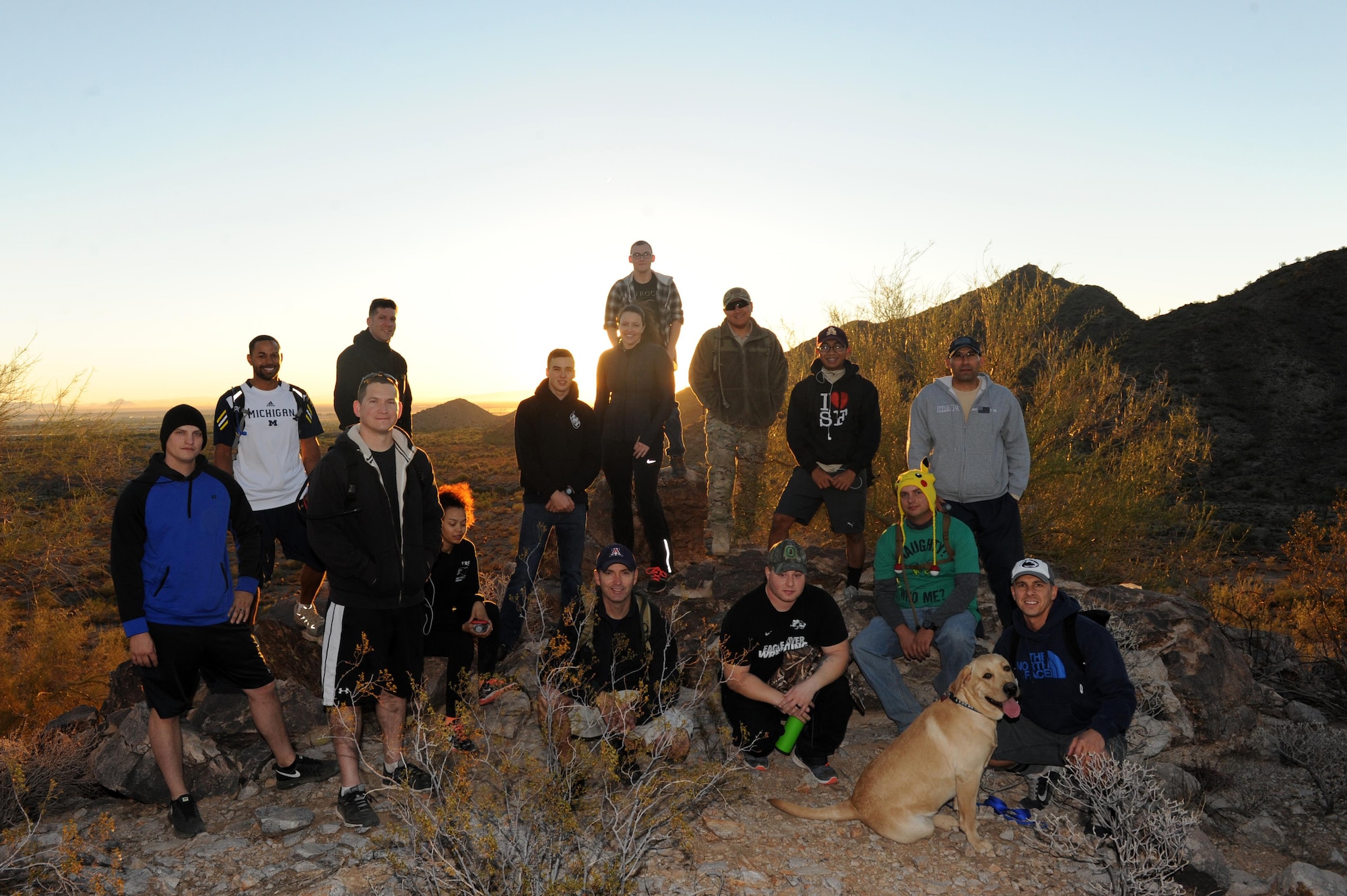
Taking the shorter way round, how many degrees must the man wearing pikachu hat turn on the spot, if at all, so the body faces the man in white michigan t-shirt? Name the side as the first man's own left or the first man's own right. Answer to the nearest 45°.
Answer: approximately 90° to the first man's own right

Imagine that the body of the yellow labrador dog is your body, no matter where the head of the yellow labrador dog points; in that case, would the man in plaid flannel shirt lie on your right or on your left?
on your left

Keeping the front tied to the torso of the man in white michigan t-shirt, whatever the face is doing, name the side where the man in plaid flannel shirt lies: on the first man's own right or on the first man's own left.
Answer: on the first man's own left

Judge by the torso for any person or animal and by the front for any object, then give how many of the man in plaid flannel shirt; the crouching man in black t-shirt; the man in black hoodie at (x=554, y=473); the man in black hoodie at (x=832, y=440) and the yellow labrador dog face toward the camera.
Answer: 4

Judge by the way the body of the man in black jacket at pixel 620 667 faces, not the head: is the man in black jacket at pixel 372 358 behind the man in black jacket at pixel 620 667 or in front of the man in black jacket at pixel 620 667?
behind

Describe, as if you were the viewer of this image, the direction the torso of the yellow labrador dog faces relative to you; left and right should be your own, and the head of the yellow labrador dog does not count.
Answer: facing to the right of the viewer

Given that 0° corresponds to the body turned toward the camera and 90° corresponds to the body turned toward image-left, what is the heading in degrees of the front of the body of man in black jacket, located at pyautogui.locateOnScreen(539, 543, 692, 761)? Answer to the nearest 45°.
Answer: approximately 0°

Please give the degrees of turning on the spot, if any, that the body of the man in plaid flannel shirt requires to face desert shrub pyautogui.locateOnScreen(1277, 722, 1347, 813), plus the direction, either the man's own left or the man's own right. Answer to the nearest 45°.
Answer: approximately 45° to the man's own left

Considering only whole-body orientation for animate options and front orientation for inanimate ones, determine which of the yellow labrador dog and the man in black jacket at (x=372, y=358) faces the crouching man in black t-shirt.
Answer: the man in black jacket

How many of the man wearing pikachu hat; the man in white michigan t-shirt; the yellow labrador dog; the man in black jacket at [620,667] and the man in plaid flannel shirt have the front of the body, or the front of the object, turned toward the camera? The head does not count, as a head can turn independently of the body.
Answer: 4
